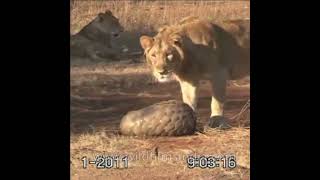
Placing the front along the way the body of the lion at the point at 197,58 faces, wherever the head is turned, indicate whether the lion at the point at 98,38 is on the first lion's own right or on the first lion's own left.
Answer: on the first lion's own right

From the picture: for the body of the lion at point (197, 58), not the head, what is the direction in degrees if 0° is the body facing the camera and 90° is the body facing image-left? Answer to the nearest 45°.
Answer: approximately 45°

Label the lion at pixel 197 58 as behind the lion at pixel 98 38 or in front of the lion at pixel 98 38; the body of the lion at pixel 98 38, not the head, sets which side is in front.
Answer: in front

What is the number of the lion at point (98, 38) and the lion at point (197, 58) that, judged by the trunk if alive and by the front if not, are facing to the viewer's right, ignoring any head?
1

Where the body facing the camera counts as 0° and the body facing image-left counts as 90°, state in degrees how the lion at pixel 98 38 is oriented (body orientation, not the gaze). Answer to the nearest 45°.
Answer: approximately 270°
